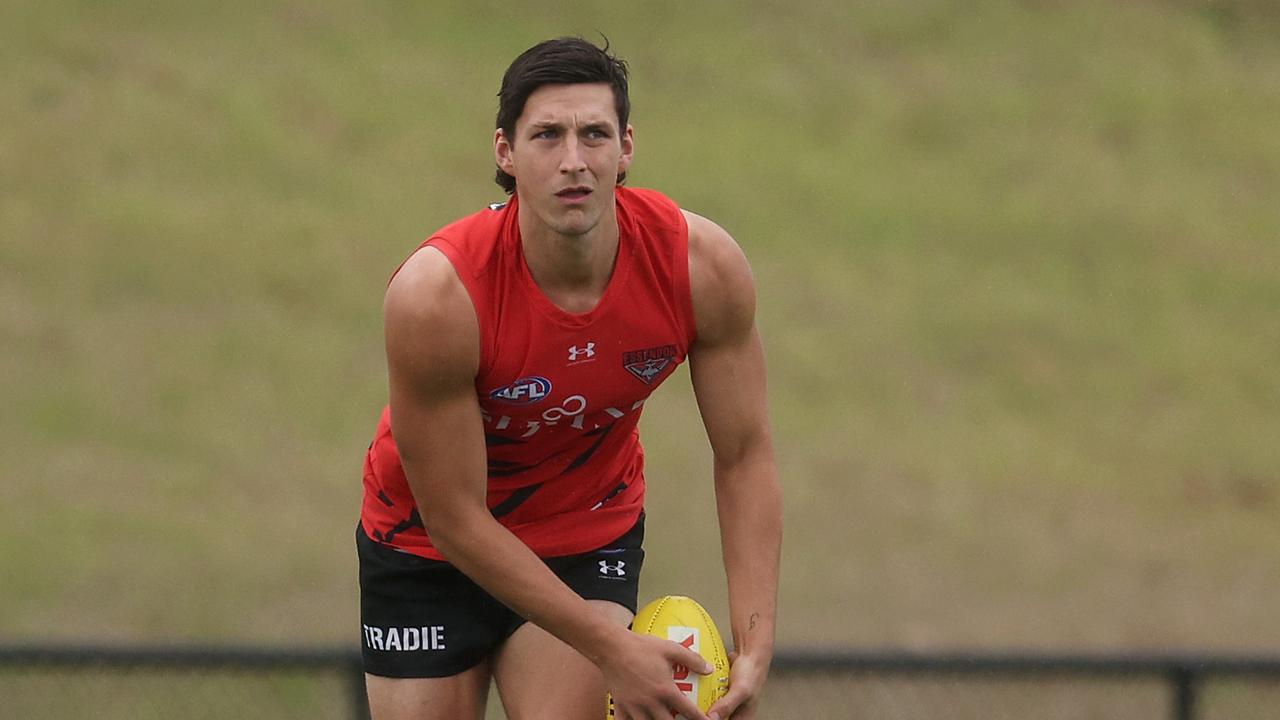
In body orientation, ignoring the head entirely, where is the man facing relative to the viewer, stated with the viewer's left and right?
facing the viewer and to the right of the viewer
